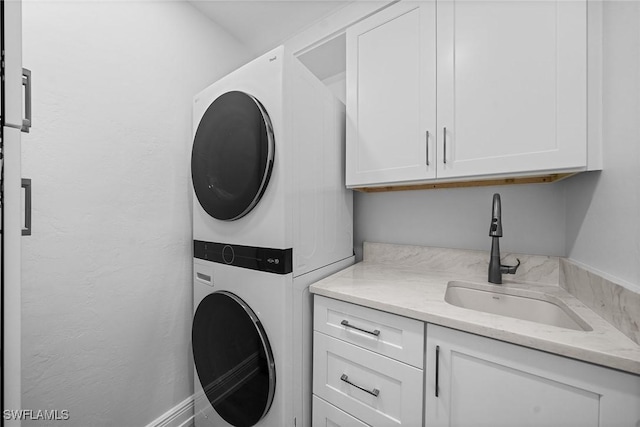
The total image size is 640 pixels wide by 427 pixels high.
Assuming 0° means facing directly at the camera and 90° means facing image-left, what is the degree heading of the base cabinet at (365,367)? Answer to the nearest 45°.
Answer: approximately 45°

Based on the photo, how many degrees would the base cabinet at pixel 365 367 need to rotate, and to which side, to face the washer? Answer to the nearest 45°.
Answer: approximately 45° to its right

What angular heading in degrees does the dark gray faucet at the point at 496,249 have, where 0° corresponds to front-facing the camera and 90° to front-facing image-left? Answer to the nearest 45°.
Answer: approximately 0°

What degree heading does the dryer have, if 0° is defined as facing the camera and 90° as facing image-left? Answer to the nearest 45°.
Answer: approximately 45°

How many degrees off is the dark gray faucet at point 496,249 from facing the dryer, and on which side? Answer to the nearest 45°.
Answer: approximately 45° to its right

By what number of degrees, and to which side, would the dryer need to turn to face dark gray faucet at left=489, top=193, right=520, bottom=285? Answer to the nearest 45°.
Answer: approximately 135° to its left
